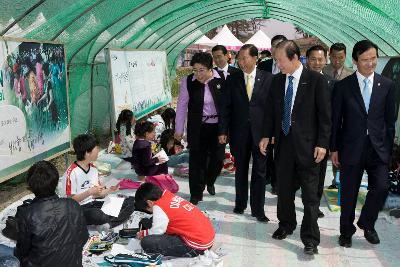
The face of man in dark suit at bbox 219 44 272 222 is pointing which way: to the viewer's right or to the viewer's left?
to the viewer's left

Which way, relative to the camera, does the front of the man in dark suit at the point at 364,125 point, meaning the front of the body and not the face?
toward the camera

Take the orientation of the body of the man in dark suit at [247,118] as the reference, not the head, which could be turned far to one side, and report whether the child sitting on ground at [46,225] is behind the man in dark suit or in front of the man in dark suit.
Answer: in front

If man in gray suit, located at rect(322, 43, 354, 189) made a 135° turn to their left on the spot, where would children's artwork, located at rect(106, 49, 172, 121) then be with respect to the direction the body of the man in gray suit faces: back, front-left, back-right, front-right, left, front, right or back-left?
left

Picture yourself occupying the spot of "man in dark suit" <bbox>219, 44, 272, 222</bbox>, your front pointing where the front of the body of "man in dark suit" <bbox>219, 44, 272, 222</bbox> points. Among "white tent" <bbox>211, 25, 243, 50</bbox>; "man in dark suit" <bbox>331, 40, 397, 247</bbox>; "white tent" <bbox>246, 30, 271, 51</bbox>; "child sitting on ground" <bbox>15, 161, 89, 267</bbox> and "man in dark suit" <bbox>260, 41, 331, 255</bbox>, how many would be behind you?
2

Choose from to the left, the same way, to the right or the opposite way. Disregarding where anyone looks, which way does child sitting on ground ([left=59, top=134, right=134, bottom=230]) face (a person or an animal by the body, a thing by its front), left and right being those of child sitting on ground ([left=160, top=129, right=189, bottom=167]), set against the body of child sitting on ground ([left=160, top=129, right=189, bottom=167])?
to the left

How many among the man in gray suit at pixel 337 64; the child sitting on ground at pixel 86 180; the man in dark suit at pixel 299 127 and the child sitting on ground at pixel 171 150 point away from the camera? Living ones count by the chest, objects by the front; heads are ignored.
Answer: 0

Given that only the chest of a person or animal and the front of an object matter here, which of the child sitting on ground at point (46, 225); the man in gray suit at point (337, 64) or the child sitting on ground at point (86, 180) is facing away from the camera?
the child sitting on ground at point (46, 225)

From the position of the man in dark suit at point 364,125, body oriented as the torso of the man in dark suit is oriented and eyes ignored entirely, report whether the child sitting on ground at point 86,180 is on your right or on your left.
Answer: on your right

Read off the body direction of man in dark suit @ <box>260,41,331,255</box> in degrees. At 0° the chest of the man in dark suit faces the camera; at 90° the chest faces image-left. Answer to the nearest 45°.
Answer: approximately 45°

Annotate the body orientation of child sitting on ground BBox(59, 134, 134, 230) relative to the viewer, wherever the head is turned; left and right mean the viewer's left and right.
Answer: facing the viewer and to the right of the viewer
